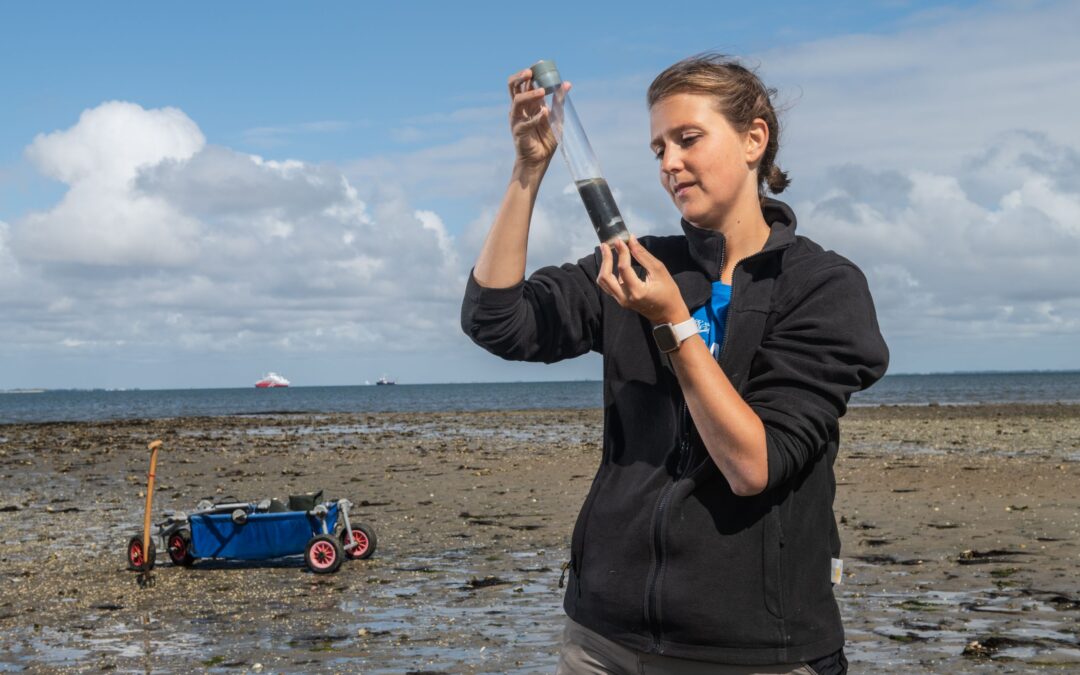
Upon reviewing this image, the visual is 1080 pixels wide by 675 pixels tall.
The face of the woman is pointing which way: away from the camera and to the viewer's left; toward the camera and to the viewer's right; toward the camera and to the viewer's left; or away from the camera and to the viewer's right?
toward the camera and to the viewer's left

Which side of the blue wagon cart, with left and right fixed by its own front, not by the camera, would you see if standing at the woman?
left

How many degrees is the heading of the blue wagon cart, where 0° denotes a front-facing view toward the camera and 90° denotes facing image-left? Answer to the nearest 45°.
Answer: approximately 90°
